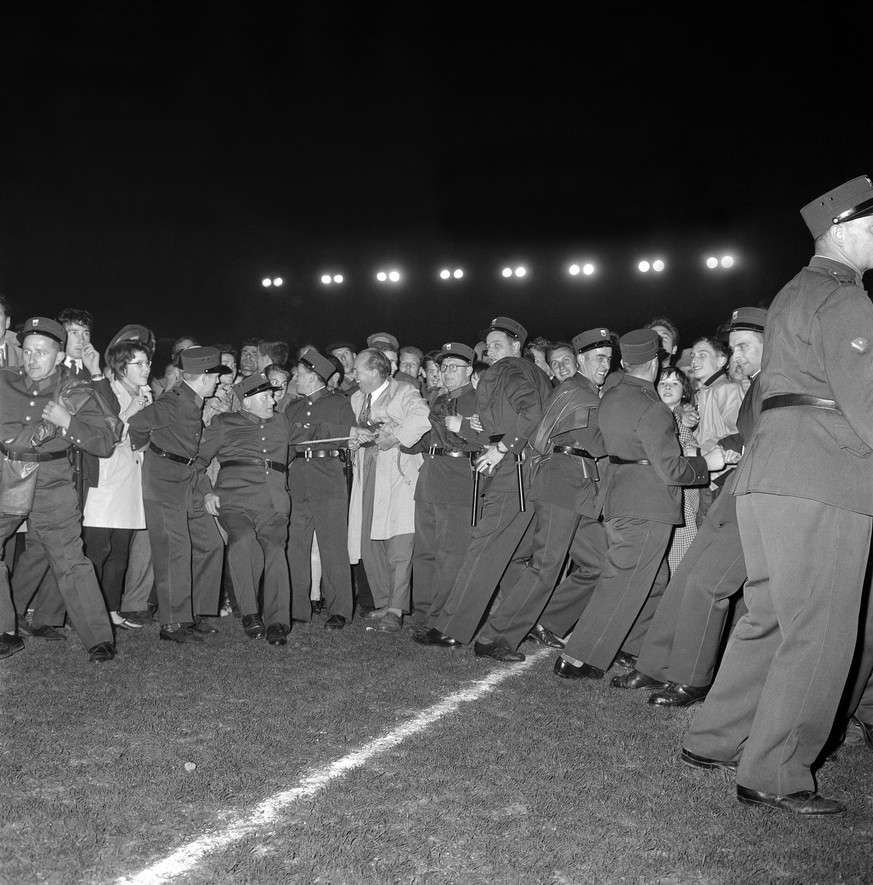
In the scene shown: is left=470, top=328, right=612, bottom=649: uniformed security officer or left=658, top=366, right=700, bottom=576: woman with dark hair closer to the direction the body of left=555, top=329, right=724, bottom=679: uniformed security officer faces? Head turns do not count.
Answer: the woman with dark hair

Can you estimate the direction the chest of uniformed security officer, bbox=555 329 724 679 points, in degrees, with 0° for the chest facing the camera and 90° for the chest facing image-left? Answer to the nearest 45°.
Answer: approximately 225°

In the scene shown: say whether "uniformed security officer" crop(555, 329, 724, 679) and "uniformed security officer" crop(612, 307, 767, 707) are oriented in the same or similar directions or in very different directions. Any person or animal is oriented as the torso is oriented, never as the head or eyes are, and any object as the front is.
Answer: very different directions

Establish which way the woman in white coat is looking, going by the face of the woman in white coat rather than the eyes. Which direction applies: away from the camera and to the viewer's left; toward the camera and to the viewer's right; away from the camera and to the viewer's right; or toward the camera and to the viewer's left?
toward the camera and to the viewer's right
